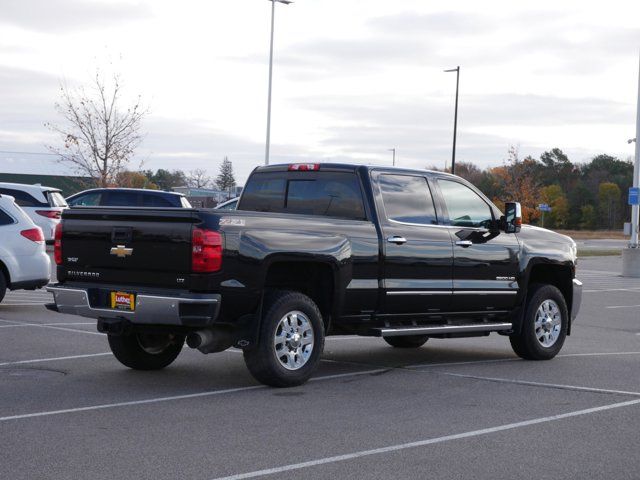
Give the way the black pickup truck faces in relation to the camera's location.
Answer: facing away from the viewer and to the right of the viewer

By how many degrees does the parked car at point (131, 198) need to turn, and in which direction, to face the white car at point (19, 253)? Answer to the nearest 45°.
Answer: approximately 90° to its left

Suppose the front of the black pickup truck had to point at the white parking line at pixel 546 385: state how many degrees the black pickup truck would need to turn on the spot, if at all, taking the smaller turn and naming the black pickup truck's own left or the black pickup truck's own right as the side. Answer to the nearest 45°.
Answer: approximately 45° to the black pickup truck's own right

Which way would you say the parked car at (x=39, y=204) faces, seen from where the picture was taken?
facing away from the viewer and to the left of the viewer
